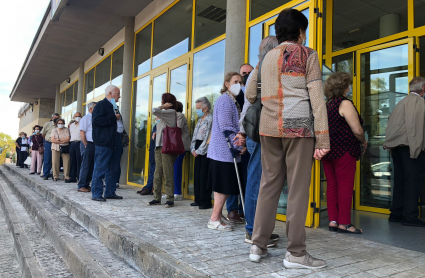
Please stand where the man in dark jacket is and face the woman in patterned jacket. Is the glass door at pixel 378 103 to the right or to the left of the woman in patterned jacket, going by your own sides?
left

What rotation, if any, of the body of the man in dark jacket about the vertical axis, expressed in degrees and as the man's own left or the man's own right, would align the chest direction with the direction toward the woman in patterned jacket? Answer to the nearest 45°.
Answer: approximately 90° to the man's own right

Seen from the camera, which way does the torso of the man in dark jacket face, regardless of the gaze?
to the viewer's right

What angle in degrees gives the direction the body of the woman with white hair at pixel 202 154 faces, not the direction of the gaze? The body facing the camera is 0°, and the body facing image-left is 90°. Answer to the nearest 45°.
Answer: approximately 45°

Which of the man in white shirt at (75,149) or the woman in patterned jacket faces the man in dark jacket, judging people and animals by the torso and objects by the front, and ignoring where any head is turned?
the man in white shirt

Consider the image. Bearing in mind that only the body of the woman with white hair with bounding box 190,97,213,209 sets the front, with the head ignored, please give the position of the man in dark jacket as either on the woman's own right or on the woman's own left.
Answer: on the woman's own right

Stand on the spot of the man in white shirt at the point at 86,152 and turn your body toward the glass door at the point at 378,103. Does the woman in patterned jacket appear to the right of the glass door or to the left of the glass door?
right
